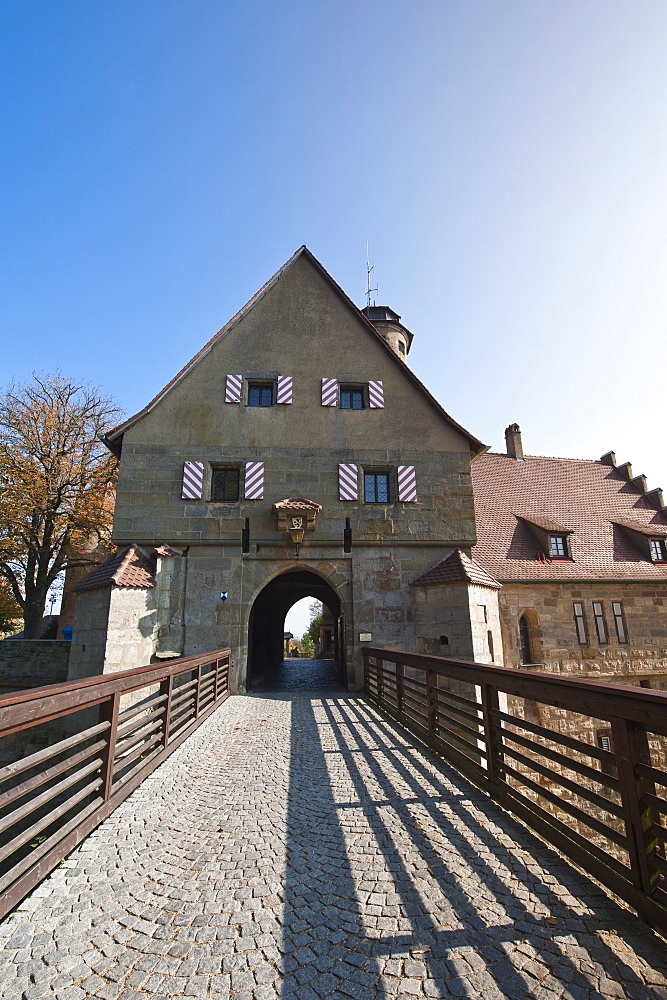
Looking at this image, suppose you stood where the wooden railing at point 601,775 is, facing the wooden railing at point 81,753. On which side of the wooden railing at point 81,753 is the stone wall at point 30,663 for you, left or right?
right

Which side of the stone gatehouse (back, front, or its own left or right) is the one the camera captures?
front

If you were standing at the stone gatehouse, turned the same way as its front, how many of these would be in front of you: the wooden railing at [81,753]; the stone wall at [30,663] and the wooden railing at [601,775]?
2

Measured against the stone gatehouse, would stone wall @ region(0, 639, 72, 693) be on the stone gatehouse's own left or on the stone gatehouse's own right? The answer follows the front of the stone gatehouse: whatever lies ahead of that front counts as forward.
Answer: on the stone gatehouse's own right

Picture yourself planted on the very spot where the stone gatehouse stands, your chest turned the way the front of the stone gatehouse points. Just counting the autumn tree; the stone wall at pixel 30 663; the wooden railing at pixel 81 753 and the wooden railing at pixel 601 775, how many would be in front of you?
2

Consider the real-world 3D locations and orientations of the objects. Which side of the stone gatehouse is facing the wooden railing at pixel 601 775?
front

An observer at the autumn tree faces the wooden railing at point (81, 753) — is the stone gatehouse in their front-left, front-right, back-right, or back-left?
front-left

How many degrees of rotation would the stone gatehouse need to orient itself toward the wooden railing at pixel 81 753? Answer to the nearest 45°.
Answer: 0° — it already faces it

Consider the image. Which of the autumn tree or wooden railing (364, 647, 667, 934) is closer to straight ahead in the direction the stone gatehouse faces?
the wooden railing

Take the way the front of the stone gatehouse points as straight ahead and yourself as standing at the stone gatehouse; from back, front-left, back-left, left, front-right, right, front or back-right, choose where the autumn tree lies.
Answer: back-right
